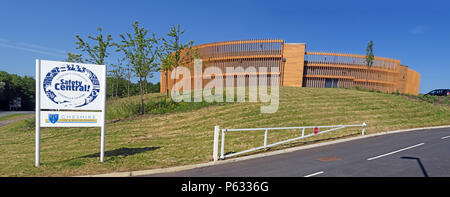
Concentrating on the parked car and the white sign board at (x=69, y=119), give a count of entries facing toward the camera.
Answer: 1

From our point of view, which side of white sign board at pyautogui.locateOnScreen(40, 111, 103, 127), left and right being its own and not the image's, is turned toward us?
front

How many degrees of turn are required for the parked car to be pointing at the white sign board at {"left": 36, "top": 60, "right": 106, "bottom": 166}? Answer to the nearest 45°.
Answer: approximately 90° to its left

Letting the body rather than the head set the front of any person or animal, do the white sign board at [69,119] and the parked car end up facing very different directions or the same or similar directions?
very different directions

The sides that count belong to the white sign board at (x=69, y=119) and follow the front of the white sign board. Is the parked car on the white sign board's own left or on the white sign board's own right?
on the white sign board's own left

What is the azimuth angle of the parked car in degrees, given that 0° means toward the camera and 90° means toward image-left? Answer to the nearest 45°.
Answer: approximately 90°

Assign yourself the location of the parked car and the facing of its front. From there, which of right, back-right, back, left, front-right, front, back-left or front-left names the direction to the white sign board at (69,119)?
left

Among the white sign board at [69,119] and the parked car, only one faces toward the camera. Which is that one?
the white sign board
